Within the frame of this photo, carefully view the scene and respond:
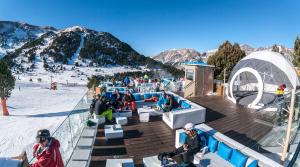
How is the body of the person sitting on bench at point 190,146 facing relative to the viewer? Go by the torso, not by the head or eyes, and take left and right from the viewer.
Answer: facing the viewer and to the left of the viewer

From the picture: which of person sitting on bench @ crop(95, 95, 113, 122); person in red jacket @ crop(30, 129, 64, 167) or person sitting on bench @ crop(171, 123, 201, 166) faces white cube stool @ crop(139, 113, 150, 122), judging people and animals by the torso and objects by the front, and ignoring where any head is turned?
person sitting on bench @ crop(95, 95, 113, 122)

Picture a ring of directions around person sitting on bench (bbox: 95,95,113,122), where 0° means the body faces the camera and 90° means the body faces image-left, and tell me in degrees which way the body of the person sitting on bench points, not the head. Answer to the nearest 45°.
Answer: approximately 270°

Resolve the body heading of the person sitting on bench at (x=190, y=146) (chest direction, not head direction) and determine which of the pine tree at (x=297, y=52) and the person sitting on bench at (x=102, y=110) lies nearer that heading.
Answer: the person sitting on bench

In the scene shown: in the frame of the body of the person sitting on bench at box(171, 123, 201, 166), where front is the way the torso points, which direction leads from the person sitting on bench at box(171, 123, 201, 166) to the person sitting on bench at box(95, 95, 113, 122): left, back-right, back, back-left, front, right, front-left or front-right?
right

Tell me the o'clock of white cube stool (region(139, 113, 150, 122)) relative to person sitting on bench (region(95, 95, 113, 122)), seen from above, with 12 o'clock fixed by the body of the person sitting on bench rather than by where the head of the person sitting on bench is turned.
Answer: The white cube stool is roughly at 12 o'clock from the person sitting on bench.

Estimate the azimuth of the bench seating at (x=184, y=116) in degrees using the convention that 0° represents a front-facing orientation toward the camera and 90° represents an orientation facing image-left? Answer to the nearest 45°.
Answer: approximately 45°

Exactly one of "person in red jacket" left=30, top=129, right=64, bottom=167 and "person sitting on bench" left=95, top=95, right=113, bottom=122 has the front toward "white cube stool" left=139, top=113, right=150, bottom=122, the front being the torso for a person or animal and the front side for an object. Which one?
the person sitting on bench

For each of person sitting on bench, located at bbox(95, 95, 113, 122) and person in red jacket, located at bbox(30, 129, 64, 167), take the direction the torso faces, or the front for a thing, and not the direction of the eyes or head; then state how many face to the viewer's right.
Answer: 1

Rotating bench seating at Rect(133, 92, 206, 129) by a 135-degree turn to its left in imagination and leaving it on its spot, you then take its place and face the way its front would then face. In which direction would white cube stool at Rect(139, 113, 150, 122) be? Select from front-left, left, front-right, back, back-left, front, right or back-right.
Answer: back
